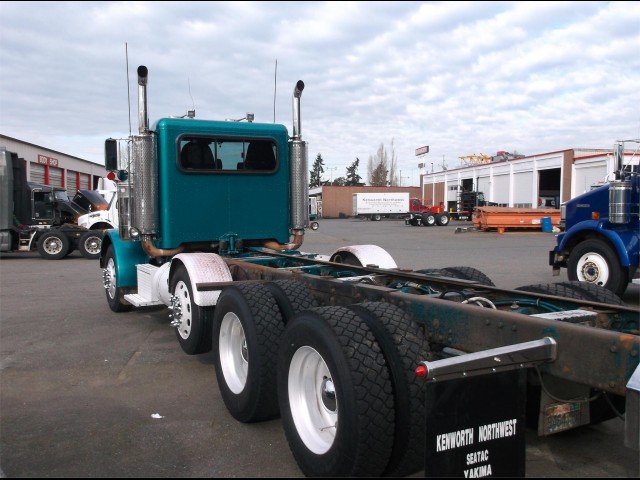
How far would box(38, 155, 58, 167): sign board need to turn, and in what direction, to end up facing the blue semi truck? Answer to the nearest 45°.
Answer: approximately 45° to its right

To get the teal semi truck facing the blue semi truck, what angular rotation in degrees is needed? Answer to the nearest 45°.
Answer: approximately 90° to its right

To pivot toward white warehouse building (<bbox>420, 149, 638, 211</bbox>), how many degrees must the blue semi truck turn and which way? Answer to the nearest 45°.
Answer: approximately 90° to its right

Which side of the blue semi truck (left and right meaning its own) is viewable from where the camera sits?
left

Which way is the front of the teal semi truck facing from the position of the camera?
facing away from the viewer and to the left of the viewer

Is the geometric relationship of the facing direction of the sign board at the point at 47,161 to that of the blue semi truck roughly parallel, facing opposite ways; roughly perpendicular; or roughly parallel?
roughly parallel, facing opposite ways

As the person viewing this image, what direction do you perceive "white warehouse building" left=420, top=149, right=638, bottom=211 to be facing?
facing the viewer and to the left of the viewer

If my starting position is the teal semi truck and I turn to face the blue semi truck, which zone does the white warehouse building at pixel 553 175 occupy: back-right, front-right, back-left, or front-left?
front-left

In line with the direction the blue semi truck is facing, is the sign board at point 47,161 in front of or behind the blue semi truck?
in front

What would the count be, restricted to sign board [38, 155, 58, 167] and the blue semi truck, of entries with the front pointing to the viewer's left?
1

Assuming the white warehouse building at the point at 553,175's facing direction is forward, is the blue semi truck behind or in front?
in front
